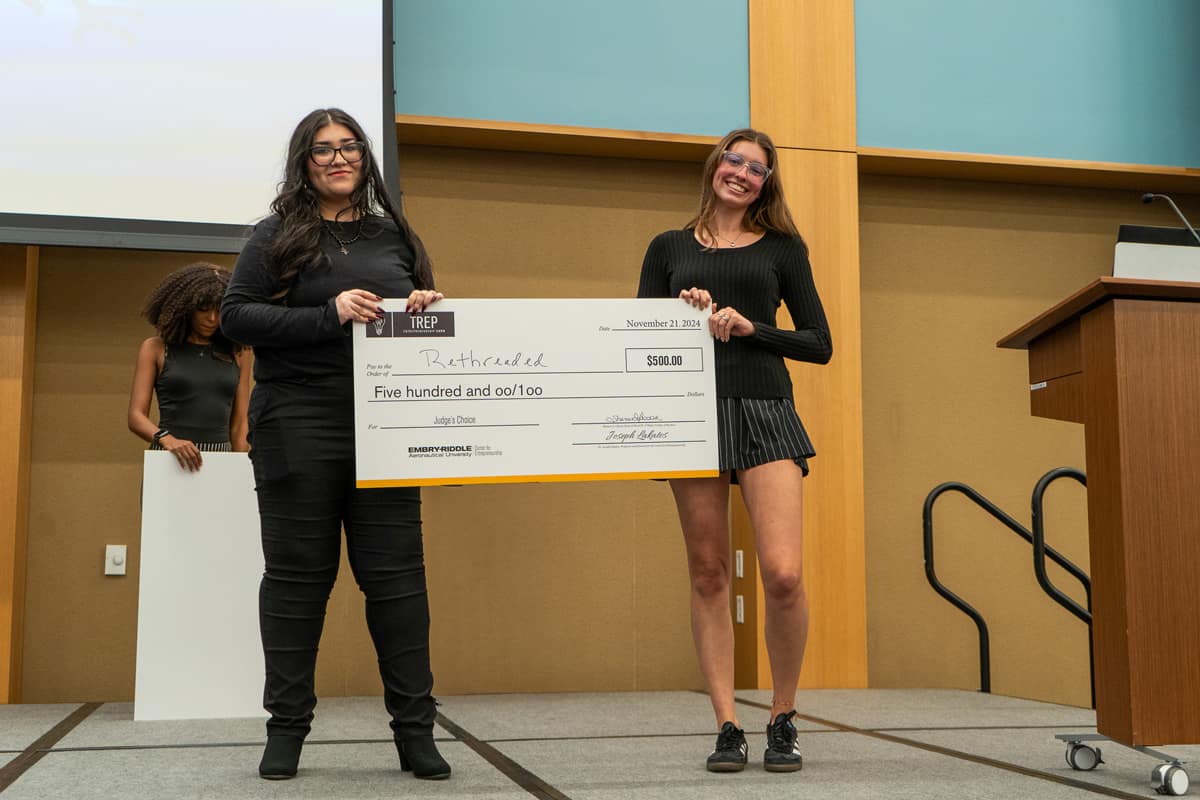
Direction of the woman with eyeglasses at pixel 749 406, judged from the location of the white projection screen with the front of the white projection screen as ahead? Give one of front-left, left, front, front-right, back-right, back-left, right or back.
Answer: front-left

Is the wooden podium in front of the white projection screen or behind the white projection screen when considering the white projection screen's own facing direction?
in front

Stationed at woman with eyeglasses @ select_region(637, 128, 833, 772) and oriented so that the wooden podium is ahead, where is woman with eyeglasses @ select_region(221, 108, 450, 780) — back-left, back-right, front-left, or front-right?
back-right

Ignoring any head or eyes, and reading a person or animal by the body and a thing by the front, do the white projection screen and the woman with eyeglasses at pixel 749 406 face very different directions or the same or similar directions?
same or similar directions

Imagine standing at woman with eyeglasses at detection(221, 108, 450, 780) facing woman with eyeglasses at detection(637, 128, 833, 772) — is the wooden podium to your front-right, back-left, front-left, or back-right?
front-right

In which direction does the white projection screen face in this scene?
toward the camera

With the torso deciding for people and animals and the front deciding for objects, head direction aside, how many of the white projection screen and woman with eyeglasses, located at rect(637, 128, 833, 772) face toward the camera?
2

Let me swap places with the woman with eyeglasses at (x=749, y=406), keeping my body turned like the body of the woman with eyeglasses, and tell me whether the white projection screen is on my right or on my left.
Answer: on my right

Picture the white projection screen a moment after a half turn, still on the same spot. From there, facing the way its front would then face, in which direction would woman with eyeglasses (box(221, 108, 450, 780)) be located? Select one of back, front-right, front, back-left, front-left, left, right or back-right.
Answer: back

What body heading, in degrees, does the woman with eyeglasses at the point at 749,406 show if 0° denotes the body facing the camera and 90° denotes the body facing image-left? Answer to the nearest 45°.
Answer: approximately 0°

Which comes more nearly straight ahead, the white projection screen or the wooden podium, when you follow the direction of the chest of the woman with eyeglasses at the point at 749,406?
the wooden podium

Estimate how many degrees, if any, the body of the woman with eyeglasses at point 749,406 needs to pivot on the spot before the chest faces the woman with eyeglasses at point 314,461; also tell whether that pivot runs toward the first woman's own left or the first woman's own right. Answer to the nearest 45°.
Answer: approximately 90° to the first woman's own right
